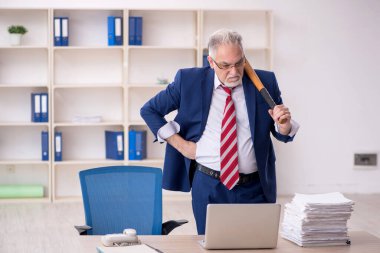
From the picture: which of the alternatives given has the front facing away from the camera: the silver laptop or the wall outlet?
the silver laptop

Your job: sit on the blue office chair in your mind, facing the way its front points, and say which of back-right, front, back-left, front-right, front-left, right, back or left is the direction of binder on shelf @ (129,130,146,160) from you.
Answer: back

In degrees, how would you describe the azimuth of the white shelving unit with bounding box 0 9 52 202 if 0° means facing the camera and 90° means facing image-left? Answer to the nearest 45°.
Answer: approximately 0°

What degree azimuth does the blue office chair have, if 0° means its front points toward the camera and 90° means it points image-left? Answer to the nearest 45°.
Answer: approximately 0°

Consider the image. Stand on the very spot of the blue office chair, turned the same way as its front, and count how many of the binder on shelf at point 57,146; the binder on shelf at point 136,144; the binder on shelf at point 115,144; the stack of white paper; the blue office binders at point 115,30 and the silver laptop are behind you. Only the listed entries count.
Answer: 4

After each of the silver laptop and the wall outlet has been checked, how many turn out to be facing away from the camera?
1

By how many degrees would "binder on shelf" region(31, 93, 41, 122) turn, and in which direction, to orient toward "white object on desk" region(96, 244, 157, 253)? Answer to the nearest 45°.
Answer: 0° — it already faces it

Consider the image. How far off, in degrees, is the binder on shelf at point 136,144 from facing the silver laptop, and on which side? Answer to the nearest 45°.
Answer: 0° — it already faces it

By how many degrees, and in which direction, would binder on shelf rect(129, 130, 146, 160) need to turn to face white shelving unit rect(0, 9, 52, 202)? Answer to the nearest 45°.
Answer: approximately 90° to its right

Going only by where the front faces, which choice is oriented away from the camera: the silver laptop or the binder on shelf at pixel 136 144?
the silver laptop

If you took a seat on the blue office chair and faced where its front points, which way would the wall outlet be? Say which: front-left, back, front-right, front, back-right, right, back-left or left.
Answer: back-left

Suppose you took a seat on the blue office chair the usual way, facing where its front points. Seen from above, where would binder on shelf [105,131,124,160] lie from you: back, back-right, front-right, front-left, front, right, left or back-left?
back

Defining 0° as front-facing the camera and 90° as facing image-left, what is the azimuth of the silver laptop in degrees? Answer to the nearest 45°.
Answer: approximately 180°

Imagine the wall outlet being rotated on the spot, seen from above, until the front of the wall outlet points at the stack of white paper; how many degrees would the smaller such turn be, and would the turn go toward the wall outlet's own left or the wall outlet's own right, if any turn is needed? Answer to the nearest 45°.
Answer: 0° — it already faces it
